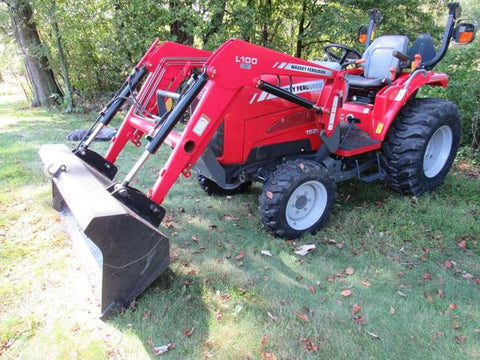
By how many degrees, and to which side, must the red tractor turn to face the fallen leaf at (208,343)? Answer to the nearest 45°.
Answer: approximately 45° to its left

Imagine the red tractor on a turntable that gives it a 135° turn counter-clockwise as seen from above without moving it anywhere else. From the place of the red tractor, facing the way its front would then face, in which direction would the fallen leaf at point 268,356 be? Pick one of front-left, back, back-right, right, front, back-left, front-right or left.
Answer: right

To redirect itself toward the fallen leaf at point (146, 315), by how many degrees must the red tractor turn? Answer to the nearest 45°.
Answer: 0° — it already faces it

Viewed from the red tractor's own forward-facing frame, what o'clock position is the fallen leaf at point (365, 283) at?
The fallen leaf is roughly at 9 o'clock from the red tractor.

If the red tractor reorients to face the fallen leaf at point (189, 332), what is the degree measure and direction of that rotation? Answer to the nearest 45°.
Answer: approximately 45° to its left

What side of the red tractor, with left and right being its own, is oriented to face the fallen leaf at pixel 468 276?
left

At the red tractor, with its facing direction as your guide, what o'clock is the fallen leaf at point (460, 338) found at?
The fallen leaf is roughly at 9 o'clock from the red tractor.

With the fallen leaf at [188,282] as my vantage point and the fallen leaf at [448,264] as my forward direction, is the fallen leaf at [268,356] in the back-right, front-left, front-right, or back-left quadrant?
front-right

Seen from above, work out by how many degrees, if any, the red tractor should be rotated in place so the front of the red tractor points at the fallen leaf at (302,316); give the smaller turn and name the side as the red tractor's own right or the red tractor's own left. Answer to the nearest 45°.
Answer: approximately 45° to the red tractor's own left

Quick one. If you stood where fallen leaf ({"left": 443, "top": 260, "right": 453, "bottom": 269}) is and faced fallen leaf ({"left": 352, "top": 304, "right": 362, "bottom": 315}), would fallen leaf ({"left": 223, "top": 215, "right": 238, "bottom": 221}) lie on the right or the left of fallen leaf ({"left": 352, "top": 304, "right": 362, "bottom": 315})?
right

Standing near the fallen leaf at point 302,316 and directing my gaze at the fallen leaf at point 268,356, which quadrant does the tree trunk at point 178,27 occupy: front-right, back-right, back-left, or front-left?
back-right

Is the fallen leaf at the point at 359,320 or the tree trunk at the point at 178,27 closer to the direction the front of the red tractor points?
the fallen leaf

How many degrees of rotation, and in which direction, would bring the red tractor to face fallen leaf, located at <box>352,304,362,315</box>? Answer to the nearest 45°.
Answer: approximately 90° to its left

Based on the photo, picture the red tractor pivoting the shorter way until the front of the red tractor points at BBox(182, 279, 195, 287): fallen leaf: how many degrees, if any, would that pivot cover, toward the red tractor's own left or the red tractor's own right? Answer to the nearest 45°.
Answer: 0° — it already faces it

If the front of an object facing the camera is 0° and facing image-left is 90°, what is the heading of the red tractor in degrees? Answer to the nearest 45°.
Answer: approximately 45°
